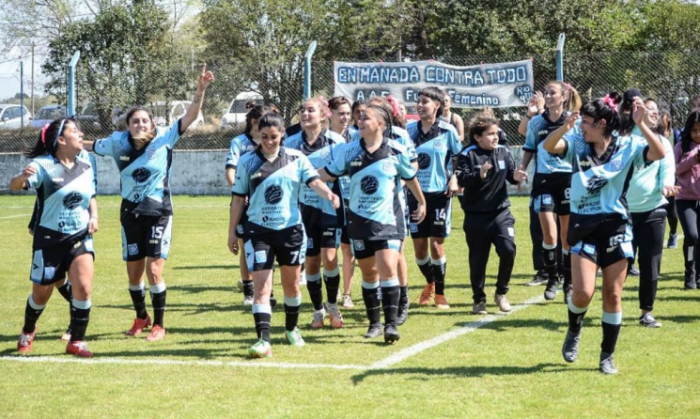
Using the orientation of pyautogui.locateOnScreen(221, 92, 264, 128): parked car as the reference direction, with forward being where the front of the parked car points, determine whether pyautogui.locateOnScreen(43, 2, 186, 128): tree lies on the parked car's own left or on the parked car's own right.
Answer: on the parked car's own right

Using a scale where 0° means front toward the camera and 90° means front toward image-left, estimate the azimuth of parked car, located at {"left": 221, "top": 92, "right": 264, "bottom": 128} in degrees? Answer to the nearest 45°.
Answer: approximately 45°

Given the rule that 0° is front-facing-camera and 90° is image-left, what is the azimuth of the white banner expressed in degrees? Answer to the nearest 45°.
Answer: approximately 0°

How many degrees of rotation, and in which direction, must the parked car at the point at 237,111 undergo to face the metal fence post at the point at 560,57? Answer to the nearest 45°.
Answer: approximately 90° to its left

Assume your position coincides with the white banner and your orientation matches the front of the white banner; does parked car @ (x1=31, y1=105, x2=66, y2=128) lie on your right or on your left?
on your right
